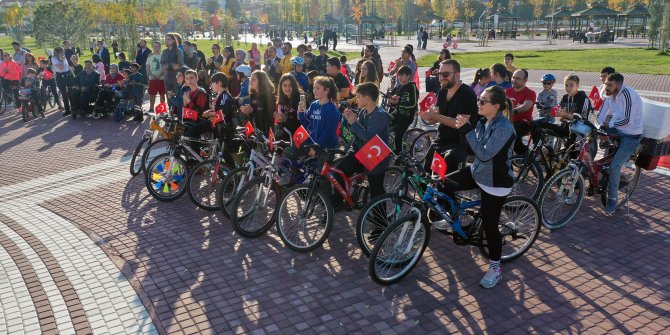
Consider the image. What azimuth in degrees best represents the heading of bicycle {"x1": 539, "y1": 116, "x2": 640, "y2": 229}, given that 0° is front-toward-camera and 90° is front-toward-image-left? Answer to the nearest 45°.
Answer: approximately 45°

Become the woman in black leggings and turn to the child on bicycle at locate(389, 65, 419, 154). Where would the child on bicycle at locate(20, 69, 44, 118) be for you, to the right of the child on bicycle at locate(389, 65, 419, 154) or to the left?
left

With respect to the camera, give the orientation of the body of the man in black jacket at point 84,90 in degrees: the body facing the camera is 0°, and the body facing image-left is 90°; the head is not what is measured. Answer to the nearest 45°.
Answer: approximately 45°

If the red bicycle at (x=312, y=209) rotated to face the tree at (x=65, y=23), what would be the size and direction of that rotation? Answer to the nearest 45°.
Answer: approximately 90° to its right

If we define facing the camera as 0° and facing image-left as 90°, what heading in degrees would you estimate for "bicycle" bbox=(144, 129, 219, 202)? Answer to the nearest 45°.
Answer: approximately 45°

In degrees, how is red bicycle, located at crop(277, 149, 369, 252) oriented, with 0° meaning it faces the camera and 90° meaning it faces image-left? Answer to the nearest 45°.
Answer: approximately 45°

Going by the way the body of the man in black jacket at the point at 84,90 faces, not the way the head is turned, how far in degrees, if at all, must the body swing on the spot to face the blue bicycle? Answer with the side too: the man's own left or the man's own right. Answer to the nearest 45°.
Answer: approximately 45° to the man's own left

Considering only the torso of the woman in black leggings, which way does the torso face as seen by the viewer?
to the viewer's left

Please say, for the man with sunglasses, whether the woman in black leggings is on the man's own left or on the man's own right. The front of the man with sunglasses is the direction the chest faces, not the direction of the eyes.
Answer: on the man's own left
